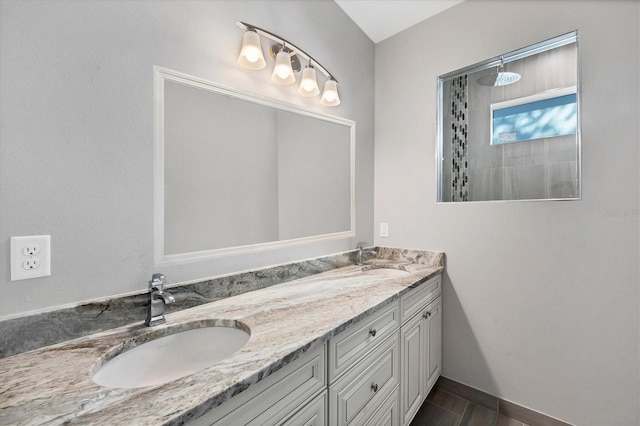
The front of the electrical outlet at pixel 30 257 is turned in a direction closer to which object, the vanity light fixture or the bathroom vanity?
the bathroom vanity

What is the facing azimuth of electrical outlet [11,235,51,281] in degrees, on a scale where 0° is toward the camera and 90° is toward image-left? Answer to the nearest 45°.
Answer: approximately 0°

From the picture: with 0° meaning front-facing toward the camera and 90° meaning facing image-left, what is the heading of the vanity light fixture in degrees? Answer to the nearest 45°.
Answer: approximately 315°

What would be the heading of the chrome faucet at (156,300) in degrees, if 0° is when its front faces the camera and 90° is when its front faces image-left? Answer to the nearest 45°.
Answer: approximately 315°
